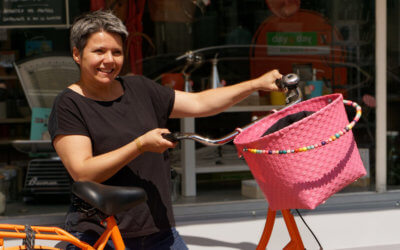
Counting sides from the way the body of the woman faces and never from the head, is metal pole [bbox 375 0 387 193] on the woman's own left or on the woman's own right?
on the woman's own left

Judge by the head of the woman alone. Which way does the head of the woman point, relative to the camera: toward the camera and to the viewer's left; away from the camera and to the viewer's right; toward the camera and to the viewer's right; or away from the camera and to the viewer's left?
toward the camera and to the viewer's right

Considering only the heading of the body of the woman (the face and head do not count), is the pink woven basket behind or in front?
in front

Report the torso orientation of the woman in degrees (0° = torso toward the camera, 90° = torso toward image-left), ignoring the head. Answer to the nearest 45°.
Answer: approximately 315°
